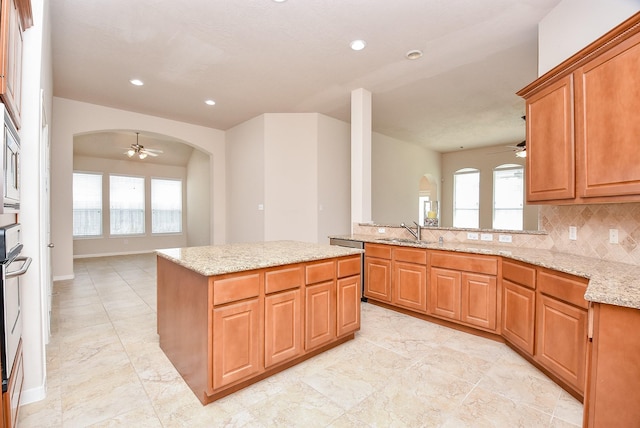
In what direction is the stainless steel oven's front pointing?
to the viewer's right

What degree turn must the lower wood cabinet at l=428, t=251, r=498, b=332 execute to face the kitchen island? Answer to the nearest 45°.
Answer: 0° — it already faces it

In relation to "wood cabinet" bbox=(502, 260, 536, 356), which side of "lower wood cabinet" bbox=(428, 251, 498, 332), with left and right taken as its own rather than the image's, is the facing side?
left

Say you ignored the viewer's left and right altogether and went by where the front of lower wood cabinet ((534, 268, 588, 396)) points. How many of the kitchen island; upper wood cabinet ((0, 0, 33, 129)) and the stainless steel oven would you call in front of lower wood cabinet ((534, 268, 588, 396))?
3

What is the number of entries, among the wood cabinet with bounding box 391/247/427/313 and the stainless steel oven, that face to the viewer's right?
1

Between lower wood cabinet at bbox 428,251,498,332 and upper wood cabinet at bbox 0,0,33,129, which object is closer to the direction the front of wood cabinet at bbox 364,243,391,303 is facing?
the upper wood cabinet

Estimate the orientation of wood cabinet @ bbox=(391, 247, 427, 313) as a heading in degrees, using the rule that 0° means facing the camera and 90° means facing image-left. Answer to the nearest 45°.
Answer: approximately 45°

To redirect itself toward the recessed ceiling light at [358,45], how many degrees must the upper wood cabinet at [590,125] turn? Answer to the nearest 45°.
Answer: approximately 45° to its right

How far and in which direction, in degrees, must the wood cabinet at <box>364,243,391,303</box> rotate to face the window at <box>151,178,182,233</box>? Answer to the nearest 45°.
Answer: approximately 90° to its right

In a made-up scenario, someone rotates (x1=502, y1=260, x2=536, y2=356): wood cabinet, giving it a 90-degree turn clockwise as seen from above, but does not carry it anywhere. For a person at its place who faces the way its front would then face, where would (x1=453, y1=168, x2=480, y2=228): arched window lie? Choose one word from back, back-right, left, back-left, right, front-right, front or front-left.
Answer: front-right

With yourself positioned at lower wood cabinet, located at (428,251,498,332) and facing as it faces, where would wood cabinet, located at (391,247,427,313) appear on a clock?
The wood cabinet is roughly at 2 o'clock from the lower wood cabinet.
